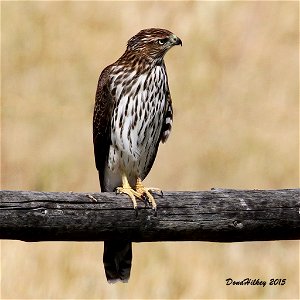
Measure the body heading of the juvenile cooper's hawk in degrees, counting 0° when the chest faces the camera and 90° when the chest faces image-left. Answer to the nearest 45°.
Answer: approximately 315°
